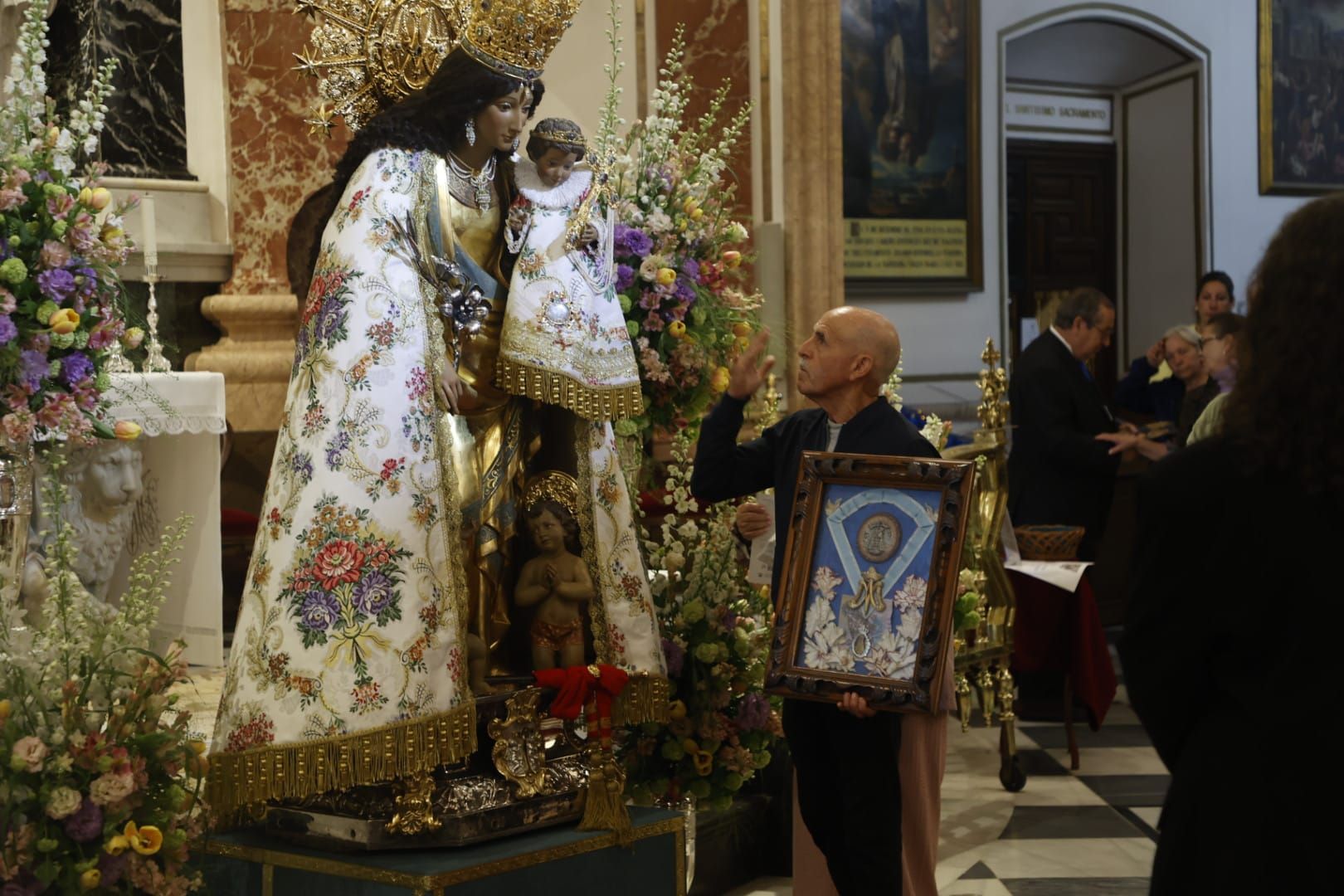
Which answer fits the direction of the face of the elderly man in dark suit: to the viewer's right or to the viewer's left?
to the viewer's right

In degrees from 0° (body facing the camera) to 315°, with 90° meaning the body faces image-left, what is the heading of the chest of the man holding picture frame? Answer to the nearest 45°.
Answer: approximately 45°

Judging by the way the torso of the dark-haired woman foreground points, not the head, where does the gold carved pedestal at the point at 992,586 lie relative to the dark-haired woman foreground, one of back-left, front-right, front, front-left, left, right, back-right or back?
front

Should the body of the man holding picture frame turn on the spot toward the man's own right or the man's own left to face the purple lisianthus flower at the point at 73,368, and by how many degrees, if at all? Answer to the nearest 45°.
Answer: approximately 45° to the man's own right

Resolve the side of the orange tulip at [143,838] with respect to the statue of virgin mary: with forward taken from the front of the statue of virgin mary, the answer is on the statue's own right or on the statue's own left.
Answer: on the statue's own right

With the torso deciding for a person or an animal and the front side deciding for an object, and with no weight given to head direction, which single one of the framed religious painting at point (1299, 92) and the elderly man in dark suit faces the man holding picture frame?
the framed religious painting

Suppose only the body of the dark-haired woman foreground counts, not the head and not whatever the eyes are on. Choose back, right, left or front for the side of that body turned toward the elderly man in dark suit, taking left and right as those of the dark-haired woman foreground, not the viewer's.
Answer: front

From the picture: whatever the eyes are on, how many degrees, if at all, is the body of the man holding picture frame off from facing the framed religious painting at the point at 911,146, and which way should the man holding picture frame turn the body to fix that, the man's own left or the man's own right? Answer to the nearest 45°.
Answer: approximately 135° to the man's own right

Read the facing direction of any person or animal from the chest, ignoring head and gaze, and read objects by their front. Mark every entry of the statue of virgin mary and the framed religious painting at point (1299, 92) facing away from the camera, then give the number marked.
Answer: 0

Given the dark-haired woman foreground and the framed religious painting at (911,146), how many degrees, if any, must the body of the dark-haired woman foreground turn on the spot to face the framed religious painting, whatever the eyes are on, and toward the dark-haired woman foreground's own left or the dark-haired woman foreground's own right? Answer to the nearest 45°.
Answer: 0° — they already face it

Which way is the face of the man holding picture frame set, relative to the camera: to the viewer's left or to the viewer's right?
to the viewer's left
